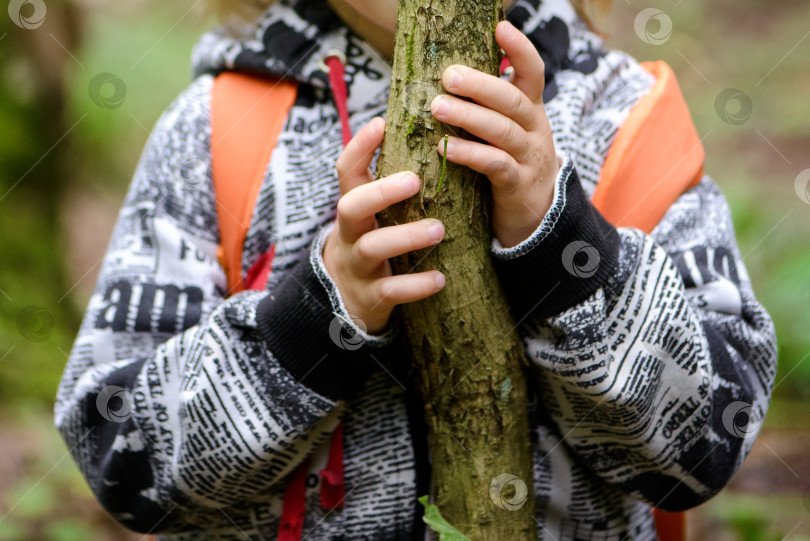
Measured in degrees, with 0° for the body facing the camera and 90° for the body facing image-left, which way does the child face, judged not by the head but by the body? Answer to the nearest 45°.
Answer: approximately 0°
